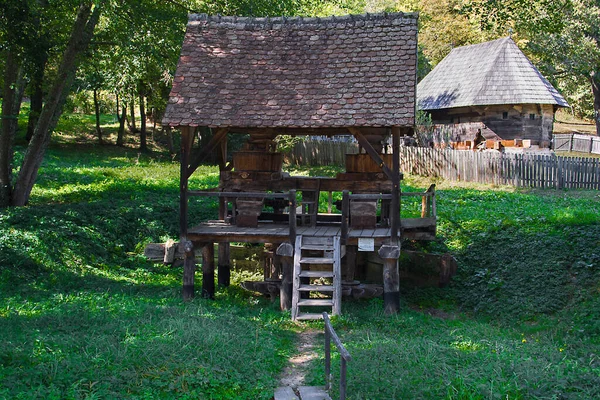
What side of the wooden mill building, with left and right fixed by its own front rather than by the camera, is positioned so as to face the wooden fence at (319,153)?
back

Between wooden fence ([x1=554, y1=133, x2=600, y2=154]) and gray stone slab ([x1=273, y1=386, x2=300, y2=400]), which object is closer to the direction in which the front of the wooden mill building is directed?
the gray stone slab

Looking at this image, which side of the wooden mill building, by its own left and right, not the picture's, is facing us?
front

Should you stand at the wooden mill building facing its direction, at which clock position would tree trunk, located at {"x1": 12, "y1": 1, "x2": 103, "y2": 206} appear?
The tree trunk is roughly at 4 o'clock from the wooden mill building.

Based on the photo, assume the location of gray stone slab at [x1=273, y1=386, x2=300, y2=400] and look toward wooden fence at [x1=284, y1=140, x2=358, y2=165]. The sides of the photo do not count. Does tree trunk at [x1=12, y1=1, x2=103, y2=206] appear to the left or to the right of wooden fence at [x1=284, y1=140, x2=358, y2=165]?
left

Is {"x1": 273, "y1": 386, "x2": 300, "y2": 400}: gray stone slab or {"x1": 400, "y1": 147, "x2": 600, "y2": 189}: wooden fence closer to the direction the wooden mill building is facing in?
the gray stone slab

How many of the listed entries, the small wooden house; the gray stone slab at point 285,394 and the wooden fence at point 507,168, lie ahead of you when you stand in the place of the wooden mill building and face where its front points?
1

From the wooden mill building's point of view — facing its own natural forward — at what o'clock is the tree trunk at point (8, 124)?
The tree trunk is roughly at 4 o'clock from the wooden mill building.

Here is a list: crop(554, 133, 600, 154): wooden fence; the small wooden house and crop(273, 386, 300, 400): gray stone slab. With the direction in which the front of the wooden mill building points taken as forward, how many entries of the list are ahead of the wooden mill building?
1

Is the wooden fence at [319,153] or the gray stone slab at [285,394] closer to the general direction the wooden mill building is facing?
the gray stone slab

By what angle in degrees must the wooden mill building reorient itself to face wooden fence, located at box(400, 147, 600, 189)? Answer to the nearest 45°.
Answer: approximately 135° to its left

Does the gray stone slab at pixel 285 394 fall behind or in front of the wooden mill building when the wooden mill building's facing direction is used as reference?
in front

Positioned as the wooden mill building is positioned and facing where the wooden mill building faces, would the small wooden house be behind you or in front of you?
behind

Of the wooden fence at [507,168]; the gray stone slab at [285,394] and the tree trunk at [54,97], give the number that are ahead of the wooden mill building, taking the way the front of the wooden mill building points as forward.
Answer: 1
